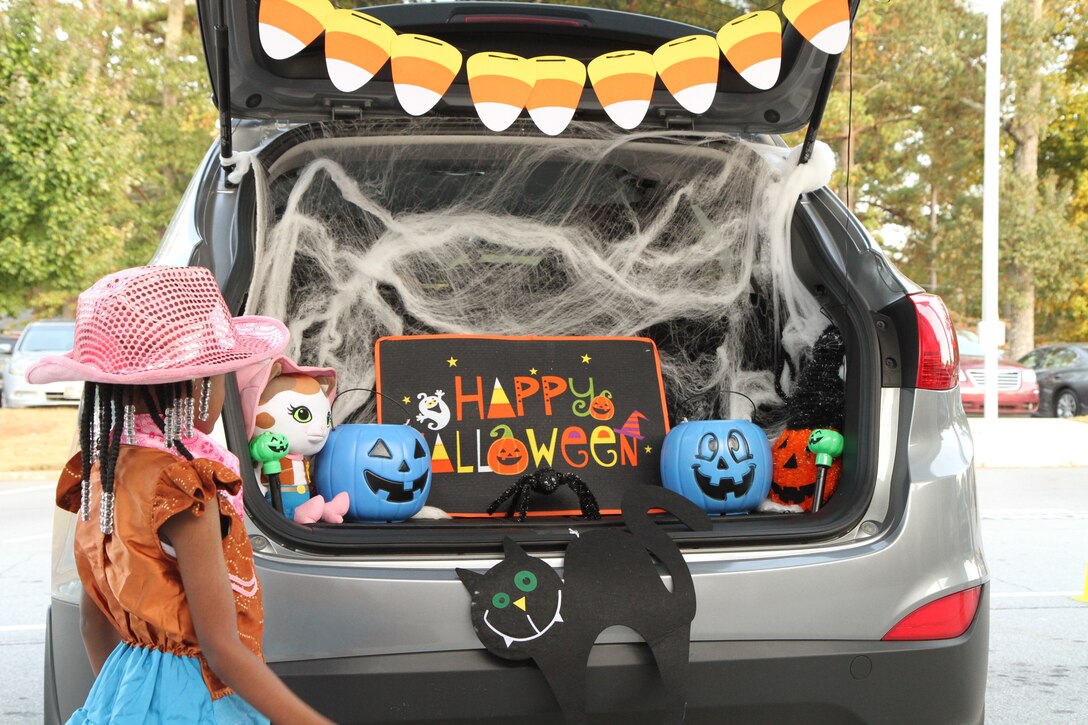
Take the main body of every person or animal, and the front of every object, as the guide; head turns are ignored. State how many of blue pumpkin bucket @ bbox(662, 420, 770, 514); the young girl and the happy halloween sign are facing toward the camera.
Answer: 2

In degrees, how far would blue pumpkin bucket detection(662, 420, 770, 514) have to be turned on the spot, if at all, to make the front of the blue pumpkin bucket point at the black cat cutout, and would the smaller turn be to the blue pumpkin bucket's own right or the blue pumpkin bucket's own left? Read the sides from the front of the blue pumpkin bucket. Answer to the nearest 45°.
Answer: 0° — it already faces it

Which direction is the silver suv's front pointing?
away from the camera

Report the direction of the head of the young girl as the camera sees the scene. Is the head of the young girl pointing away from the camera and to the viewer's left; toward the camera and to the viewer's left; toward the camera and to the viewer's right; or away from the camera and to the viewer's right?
away from the camera and to the viewer's right

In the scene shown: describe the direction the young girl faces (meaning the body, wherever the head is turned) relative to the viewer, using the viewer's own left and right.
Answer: facing away from the viewer and to the right of the viewer

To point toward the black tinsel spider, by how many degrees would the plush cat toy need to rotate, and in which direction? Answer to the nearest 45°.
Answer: approximately 45° to its left

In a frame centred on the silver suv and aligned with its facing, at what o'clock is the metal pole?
The metal pole is roughly at 1 o'clock from the silver suv.
